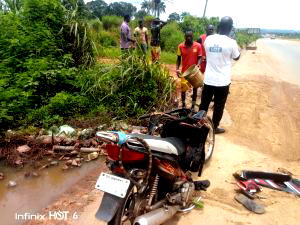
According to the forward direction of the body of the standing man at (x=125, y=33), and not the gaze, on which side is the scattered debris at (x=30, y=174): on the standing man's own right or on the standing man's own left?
on the standing man's own right

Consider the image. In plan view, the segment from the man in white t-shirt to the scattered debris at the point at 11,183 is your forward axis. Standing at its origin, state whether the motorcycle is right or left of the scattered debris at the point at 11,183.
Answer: left

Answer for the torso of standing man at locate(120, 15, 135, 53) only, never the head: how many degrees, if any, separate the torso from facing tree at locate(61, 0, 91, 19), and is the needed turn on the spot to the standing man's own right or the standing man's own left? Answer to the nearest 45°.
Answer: approximately 135° to the standing man's own right

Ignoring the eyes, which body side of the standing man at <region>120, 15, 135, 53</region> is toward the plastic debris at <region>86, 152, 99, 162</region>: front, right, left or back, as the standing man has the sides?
right

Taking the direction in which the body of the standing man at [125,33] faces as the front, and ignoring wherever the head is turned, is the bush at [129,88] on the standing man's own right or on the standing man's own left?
on the standing man's own right

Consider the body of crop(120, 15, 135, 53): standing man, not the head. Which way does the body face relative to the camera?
to the viewer's right

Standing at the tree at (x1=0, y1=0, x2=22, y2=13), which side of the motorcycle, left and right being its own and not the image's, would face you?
left

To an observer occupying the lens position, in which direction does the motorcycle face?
facing away from the viewer and to the right of the viewer

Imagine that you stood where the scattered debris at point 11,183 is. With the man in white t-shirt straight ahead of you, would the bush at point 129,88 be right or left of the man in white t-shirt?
left
